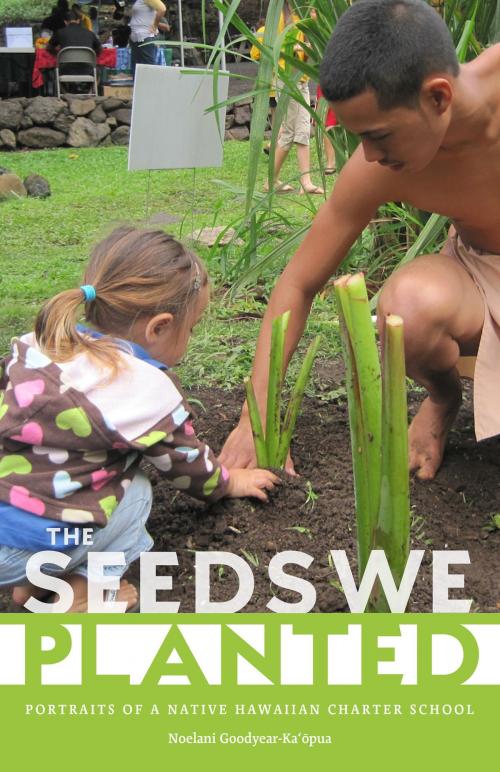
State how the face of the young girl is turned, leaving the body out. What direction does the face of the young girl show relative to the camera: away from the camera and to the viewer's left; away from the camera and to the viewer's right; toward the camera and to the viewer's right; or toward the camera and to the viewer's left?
away from the camera and to the viewer's right

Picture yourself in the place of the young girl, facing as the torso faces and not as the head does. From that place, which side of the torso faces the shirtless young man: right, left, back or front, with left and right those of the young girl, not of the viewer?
front

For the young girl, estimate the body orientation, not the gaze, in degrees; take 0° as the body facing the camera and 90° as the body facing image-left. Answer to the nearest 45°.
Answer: approximately 225°

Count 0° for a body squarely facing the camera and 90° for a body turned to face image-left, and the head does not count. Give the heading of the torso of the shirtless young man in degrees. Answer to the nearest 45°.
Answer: approximately 45°

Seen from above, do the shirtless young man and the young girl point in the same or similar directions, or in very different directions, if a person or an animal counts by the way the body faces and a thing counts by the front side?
very different directions

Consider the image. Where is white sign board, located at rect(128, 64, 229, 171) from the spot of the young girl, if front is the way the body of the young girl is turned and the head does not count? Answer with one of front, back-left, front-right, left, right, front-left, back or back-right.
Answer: front-left

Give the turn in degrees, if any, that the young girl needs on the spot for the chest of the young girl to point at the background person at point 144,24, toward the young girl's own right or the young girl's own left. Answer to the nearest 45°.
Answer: approximately 45° to the young girl's own left

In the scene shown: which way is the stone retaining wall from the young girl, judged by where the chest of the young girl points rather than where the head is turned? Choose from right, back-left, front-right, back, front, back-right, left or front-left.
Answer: front-left
